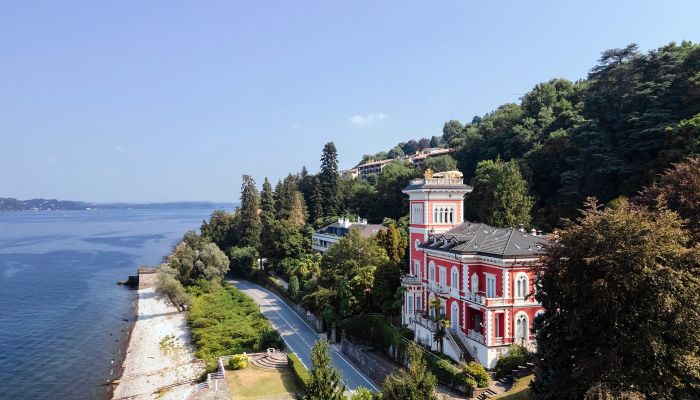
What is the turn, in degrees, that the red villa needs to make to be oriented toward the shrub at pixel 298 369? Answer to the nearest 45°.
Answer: approximately 45° to its right

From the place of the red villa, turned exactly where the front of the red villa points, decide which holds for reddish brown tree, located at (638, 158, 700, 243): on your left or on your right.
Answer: on your left

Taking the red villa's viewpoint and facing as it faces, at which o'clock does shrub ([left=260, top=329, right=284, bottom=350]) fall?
The shrub is roughly at 2 o'clock from the red villa.

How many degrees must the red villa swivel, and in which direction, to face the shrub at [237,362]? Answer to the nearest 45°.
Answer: approximately 45° to its right

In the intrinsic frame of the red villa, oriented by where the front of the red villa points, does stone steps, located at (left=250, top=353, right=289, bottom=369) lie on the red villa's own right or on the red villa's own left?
on the red villa's own right

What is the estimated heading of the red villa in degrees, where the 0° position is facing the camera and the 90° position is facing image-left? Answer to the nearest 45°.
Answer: approximately 45°

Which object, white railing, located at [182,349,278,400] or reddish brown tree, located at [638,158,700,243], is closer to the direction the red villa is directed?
the white railing
